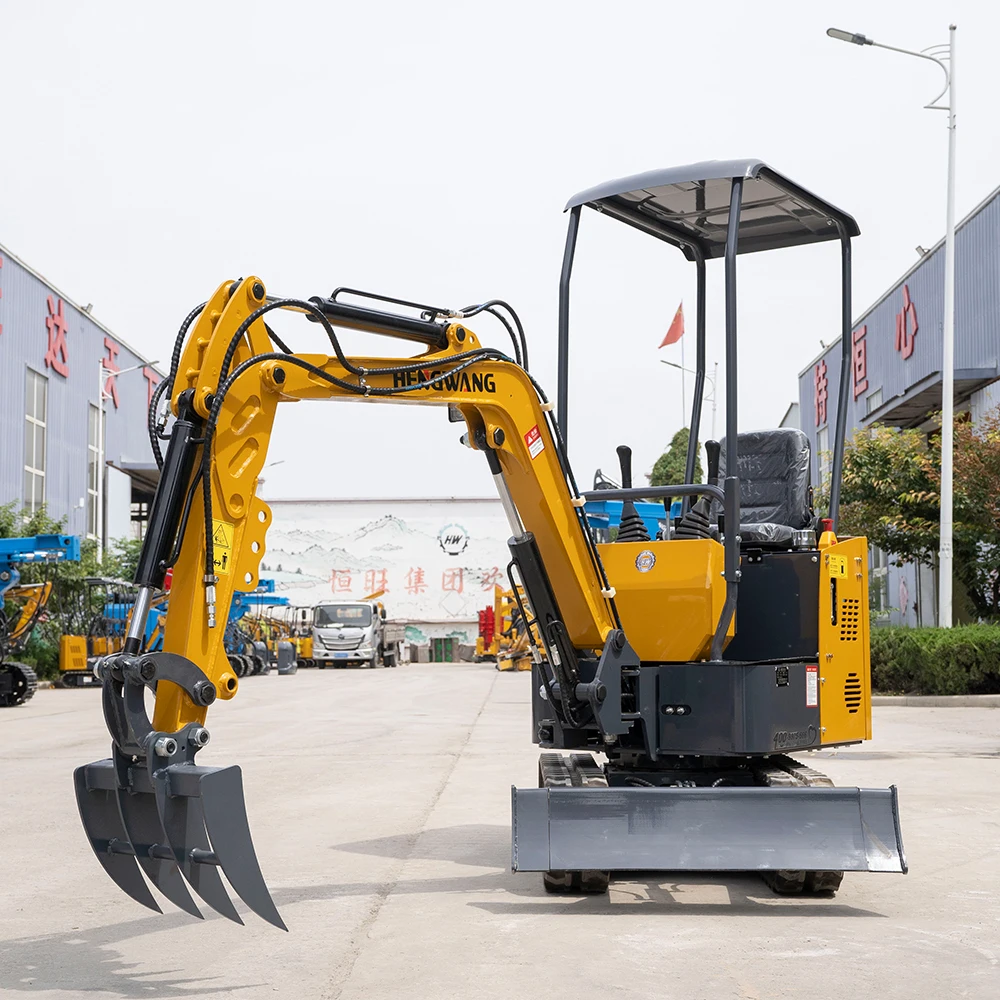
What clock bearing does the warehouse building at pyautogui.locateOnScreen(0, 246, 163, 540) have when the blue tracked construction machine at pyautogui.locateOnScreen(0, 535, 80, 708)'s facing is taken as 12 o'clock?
The warehouse building is roughly at 9 o'clock from the blue tracked construction machine.

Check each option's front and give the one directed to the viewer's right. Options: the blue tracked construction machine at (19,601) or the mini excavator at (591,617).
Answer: the blue tracked construction machine at (19,601)

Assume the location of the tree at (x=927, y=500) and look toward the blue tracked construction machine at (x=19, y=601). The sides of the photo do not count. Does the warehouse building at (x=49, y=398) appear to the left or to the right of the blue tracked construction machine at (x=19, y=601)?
right

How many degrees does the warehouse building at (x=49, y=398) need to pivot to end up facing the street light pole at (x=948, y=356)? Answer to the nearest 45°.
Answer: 0° — it already faces it

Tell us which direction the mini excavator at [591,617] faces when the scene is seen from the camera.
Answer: facing the viewer and to the left of the viewer

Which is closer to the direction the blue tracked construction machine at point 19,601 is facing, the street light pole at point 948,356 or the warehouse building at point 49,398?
the street light pole

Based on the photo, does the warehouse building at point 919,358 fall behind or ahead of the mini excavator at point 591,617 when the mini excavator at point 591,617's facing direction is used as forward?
behind

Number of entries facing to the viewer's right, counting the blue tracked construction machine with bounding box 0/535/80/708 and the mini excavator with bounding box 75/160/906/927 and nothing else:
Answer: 1

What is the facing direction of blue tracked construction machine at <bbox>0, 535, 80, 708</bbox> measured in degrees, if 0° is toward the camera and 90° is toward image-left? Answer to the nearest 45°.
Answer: approximately 270°

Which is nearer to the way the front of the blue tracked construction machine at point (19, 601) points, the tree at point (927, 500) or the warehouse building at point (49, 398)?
the tree

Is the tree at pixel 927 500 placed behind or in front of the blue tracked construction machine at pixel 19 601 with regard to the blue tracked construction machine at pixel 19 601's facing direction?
in front

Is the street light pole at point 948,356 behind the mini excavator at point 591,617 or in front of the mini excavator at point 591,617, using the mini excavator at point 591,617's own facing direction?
behind

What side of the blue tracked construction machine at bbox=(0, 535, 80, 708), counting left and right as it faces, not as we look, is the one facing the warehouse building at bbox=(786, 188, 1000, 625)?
front

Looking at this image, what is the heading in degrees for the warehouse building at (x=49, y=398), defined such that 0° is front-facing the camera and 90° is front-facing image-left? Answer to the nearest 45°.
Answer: approximately 315°

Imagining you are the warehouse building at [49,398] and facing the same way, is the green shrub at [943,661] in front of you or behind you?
in front

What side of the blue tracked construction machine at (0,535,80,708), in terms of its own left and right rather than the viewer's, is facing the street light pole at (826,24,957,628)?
front

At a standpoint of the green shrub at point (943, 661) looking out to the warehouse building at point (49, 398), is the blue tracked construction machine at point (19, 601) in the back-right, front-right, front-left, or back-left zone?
front-left
